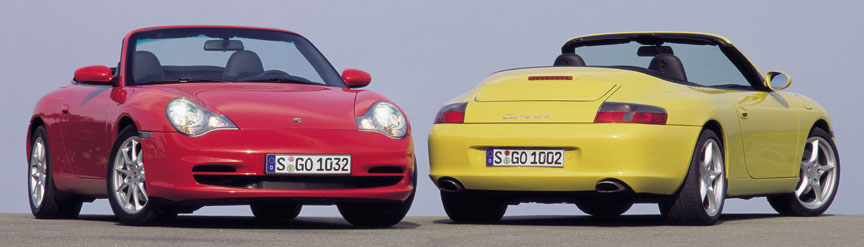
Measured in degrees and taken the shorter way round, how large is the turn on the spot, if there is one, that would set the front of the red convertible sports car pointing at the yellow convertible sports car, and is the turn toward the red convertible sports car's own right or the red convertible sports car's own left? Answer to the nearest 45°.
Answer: approximately 45° to the red convertible sports car's own left

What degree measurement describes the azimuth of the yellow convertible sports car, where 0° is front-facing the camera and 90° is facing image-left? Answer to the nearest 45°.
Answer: approximately 225°

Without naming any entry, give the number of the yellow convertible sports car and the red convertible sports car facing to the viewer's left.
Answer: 0

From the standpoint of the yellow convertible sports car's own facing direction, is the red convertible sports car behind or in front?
behind

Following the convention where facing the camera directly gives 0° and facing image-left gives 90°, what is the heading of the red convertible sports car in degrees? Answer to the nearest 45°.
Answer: approximately 315°
